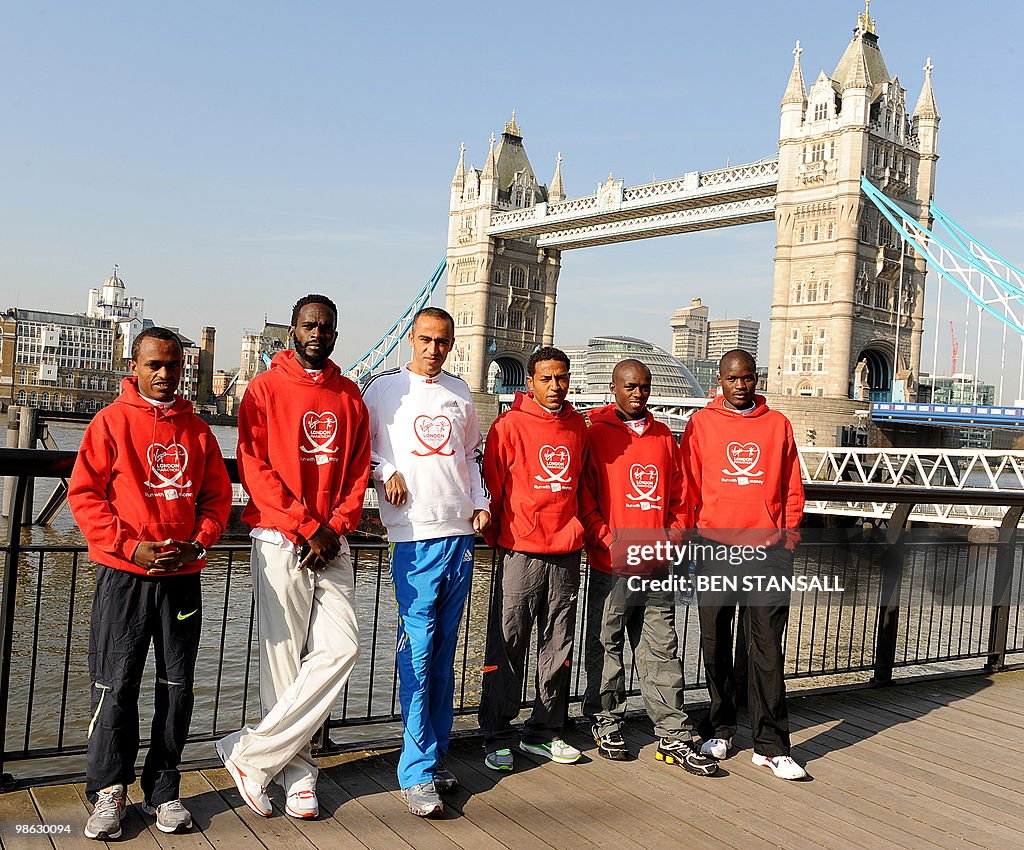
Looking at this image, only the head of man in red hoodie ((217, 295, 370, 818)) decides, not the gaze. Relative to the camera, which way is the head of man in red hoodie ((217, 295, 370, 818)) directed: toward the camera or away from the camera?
toward the camera

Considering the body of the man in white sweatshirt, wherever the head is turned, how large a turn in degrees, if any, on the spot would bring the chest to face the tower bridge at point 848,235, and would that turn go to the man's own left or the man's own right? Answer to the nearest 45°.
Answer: approximately 135° to the man's own left

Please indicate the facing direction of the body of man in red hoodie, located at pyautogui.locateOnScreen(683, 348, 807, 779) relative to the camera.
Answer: toward the camera

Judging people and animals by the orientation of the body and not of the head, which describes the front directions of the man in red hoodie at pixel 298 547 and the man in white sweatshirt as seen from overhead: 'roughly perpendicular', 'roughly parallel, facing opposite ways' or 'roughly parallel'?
roughly parallel

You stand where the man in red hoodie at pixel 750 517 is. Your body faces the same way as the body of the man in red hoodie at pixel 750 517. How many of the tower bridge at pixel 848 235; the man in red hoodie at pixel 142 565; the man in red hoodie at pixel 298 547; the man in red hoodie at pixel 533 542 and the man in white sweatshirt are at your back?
1

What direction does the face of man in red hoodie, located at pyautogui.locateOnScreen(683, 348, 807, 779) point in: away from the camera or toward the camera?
toward the camera

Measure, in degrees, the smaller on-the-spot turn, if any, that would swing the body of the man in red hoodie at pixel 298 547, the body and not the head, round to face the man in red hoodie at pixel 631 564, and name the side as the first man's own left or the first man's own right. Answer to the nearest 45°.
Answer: approximately 90° to the first man's own left

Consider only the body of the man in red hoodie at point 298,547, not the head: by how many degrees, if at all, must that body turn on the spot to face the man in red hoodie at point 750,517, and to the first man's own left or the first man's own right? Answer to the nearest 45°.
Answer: approximately 90° to the first man's own left

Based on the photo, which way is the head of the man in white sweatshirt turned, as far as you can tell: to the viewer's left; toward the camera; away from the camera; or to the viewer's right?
toward the camera

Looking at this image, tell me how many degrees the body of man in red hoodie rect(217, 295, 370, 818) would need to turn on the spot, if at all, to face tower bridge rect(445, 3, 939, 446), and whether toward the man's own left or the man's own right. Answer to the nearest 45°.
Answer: approximately 135° to the man's own left

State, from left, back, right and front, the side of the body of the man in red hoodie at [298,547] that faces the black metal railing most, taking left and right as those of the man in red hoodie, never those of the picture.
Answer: back

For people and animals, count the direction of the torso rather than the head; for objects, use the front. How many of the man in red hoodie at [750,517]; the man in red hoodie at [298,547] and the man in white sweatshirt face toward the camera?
3

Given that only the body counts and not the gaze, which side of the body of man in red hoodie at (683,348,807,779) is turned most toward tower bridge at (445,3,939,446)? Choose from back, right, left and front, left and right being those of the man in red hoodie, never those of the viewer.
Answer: back

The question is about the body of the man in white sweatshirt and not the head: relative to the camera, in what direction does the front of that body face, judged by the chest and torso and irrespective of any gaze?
toward the camera
